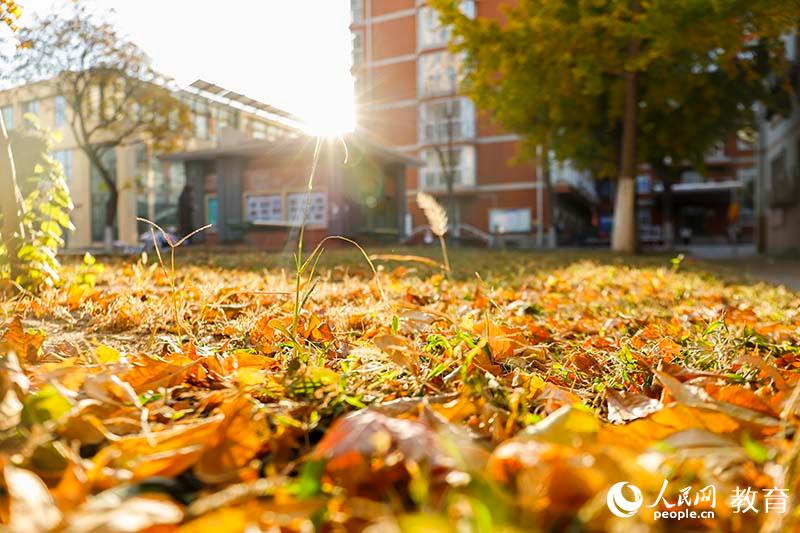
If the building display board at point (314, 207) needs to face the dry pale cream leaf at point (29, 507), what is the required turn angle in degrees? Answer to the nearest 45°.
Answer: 0° — it already faces it

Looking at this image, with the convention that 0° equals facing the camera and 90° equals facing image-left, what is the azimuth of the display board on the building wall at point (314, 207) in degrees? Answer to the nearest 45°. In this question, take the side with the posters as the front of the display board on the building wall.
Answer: approximately 0°

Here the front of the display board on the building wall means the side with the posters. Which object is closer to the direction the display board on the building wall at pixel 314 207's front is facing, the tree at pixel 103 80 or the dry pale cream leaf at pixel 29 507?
the dry pale cream leaf

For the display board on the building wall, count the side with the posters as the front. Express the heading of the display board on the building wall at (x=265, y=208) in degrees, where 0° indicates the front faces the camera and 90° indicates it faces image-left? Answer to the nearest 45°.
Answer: approximately 0°

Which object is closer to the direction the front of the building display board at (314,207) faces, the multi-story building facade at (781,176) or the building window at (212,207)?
the multi-story building facade

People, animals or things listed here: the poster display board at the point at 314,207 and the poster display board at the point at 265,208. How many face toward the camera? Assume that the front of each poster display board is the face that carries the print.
2

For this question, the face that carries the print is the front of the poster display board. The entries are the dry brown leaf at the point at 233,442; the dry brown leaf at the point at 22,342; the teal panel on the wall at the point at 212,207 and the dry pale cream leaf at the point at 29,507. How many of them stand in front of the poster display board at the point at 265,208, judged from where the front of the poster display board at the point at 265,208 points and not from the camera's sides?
3

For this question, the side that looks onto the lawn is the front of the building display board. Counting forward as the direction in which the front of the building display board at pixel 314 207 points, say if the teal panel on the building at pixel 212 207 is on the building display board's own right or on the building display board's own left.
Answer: on the building display board's own right

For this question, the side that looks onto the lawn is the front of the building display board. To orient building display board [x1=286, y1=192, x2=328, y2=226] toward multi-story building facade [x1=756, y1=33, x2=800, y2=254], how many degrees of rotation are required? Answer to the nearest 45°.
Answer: approximately 90° to its left

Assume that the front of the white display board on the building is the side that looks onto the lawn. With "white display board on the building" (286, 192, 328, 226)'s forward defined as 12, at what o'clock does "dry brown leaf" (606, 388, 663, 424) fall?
The dry brown leaf is roughly at 12 o'clock from the white display board on the building.
